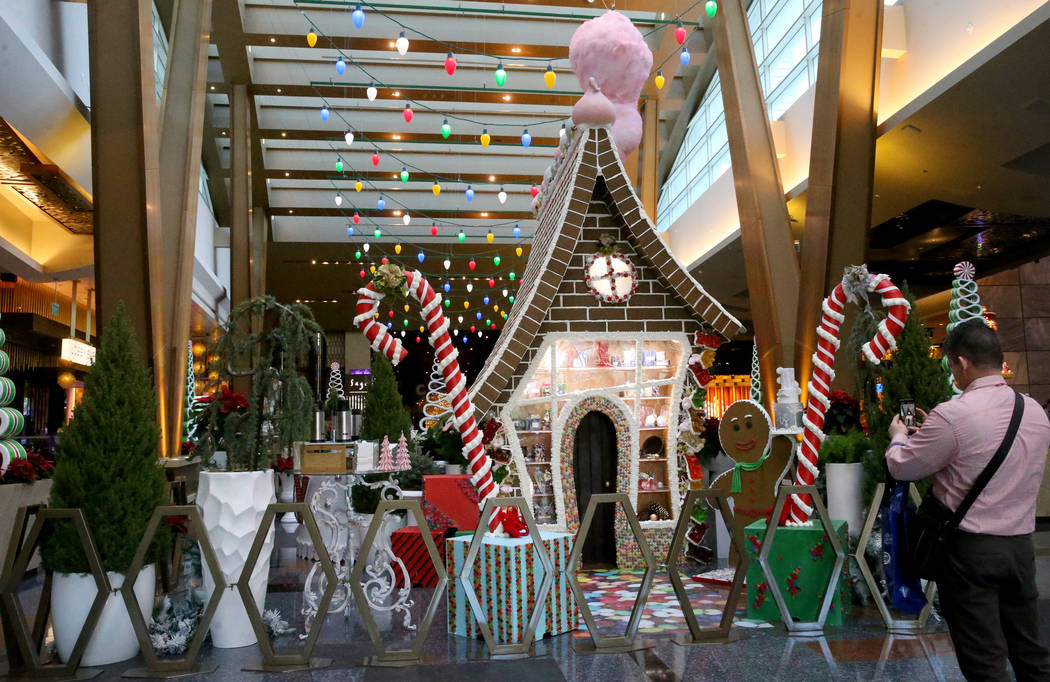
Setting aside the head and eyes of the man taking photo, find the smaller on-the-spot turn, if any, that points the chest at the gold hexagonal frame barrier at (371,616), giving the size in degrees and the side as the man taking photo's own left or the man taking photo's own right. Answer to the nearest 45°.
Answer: approximately 45° to the man taking photo's own left

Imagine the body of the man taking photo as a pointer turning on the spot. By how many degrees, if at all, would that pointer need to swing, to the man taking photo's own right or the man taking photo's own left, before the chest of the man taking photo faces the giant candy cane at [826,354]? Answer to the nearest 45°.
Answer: approximately 45° to the man taking photo's own right

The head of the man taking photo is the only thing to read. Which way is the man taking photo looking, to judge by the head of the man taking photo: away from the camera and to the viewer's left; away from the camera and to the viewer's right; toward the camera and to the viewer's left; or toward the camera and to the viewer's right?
away from the camera and to the viewer's left

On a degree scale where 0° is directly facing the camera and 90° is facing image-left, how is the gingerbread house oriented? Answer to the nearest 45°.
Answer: approximately 0°

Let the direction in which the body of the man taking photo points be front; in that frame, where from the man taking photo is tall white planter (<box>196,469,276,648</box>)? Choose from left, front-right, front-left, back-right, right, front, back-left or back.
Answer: front-left

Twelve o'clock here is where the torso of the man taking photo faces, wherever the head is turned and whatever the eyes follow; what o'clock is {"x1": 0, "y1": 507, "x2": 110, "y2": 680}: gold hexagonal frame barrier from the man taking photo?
The gold hexagonal frame barrier is roughly at 10 o'clock from the man taking photo.

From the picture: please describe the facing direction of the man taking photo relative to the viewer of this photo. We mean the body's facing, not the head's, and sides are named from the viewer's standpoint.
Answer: facing away from the viewer and to the left of the viewer

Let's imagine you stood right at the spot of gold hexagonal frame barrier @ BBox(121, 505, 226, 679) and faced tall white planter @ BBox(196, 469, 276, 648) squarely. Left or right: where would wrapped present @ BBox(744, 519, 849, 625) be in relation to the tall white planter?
right

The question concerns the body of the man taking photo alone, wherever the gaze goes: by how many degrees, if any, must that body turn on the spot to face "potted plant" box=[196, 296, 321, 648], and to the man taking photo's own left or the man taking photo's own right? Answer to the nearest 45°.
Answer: approximately 45° to the man taking photo's own left

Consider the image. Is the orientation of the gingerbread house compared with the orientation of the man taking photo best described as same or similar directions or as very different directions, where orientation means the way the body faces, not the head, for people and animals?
very different directions

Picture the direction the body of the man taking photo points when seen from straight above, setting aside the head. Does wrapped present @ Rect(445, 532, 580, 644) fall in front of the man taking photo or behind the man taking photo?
in front

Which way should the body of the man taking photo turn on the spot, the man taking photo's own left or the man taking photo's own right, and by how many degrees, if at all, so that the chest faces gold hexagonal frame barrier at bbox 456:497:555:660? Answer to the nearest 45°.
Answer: approximately 45° to the man taking photo's own left

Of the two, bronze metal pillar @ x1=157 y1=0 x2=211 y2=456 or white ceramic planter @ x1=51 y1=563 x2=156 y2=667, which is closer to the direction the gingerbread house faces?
the white ceramic planter

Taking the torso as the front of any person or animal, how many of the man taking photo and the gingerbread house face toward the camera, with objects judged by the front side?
1

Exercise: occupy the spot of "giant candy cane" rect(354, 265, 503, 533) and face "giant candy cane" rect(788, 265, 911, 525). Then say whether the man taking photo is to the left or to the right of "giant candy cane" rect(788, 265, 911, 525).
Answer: right
